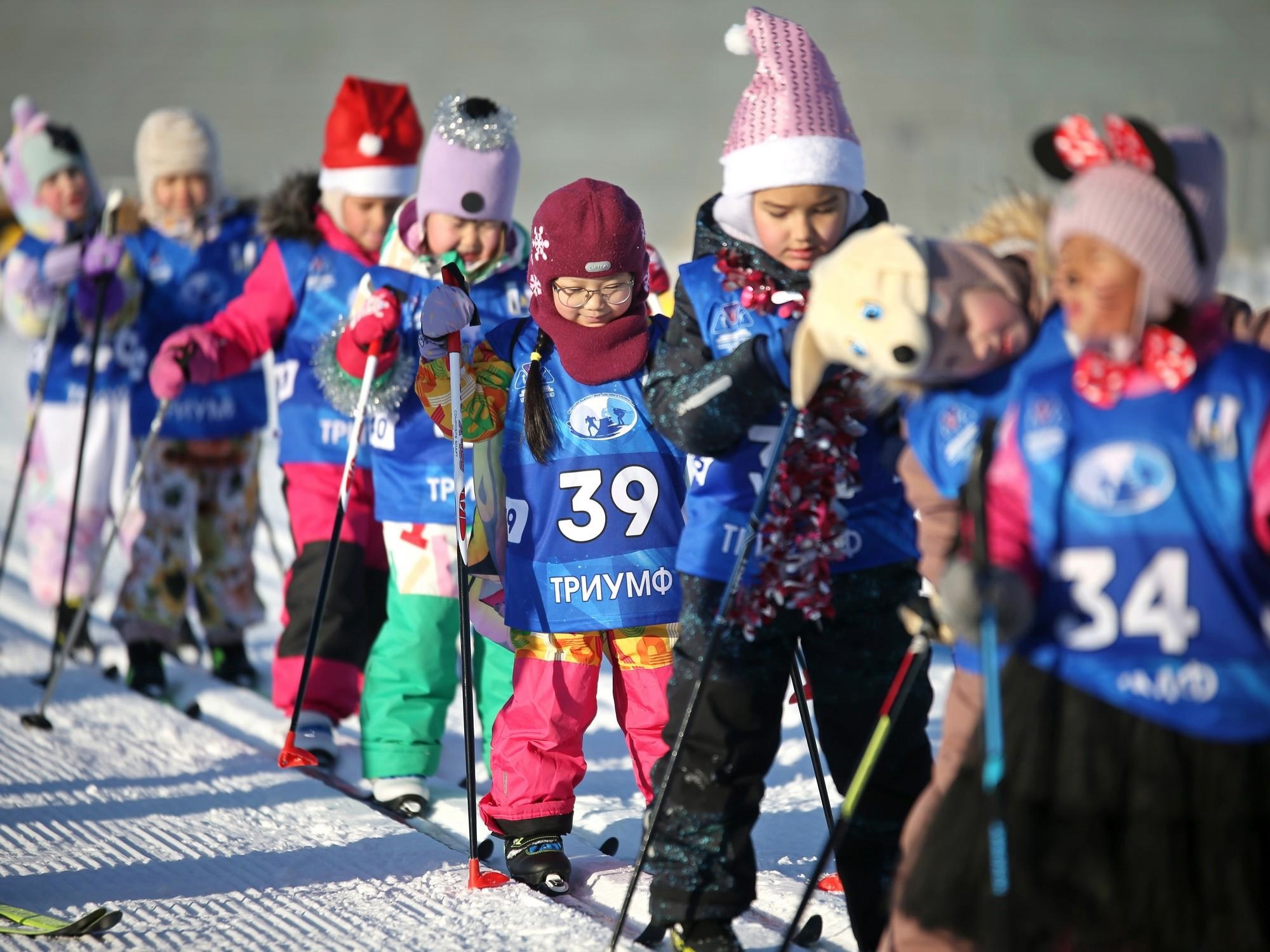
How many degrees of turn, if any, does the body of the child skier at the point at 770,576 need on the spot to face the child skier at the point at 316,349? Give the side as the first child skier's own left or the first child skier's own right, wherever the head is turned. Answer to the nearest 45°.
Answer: approximately 135° to the first child skier's own right

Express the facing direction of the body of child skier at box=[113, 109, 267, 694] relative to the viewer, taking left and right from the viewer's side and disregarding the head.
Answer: facing the viewer

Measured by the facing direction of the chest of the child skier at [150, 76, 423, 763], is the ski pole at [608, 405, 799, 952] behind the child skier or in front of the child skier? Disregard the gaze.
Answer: in front

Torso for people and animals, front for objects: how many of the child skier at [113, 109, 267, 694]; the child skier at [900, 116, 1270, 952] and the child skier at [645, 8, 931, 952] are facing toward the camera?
3

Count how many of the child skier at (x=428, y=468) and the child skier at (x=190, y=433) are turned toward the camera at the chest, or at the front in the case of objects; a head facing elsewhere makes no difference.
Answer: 2

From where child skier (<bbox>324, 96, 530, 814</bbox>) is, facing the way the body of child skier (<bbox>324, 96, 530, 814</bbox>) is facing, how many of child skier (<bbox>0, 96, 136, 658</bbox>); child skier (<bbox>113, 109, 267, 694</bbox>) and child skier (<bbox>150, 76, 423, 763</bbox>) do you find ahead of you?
0

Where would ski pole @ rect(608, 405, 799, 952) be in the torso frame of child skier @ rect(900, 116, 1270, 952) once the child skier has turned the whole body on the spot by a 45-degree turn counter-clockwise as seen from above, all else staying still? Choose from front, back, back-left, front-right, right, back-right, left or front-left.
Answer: back

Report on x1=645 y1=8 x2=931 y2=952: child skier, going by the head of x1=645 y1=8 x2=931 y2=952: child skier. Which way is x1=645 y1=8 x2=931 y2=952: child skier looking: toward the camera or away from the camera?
toward the camera

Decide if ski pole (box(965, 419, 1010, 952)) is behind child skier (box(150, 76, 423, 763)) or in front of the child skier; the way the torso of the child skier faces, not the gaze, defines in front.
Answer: in front

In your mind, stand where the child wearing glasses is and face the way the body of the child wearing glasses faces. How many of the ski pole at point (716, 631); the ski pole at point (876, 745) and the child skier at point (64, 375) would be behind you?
1

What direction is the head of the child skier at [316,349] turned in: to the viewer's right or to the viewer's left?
to the viewer's right

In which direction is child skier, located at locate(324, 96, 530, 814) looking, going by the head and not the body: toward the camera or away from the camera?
toward the camera

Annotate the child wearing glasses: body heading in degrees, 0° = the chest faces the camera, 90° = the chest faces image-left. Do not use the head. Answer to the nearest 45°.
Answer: approximately 315°

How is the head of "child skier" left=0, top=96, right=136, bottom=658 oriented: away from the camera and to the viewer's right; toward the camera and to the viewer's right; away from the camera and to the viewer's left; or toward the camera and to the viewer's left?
toward the camera and to the viewer's right

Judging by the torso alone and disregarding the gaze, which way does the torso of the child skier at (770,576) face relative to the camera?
toward the camera

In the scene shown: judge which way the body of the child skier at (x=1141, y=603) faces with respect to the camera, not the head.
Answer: toward the camera

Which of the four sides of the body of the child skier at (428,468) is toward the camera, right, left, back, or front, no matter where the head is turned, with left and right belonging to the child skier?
front

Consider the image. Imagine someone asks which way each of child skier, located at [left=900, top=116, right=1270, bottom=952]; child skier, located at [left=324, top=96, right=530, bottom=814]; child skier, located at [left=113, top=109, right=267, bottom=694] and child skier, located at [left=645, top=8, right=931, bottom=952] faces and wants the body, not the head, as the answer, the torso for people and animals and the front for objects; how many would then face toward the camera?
4

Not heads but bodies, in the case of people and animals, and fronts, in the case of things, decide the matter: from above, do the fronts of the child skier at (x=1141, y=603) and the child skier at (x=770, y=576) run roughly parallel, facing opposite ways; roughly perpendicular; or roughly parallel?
roughly parallel
